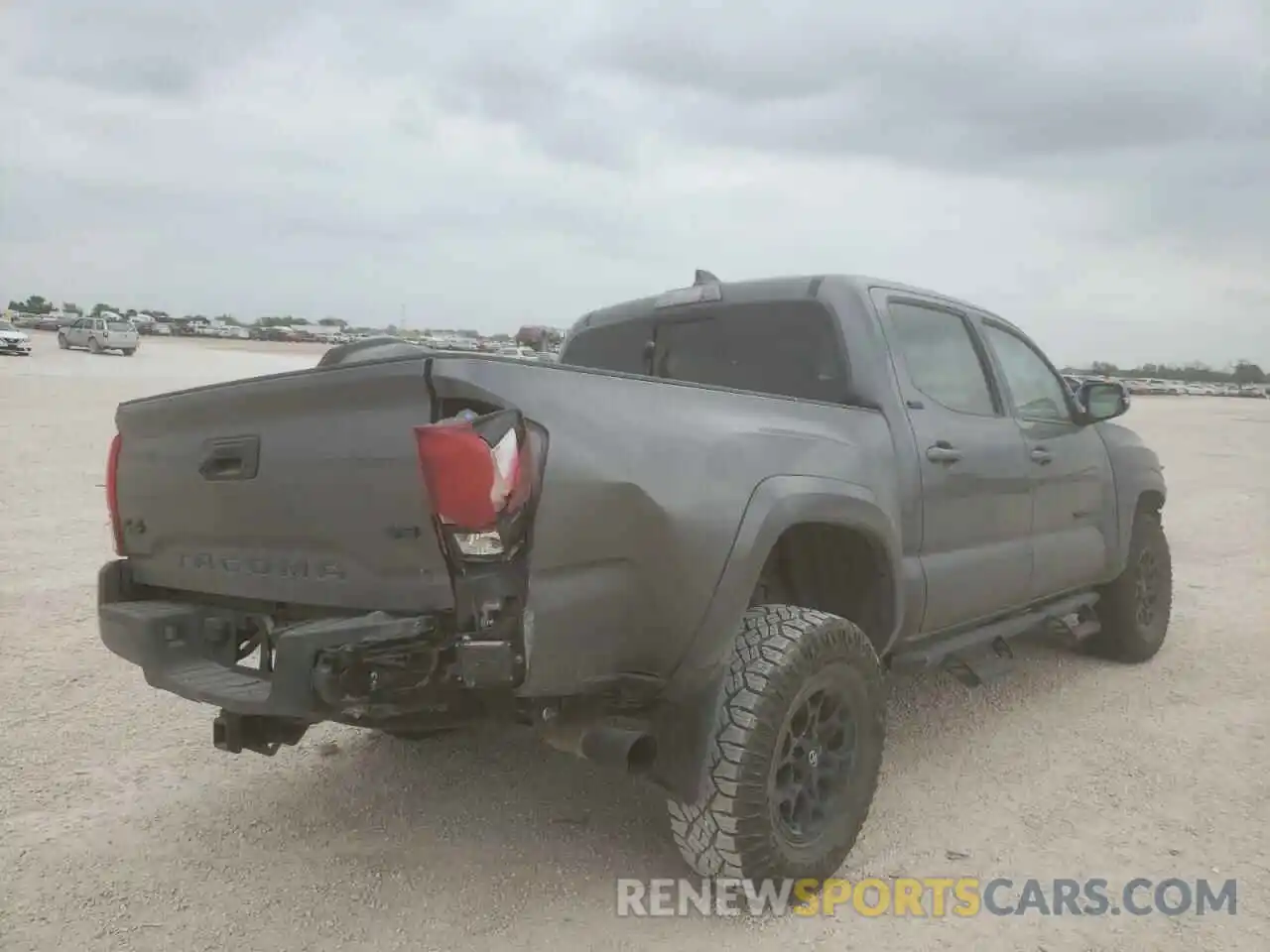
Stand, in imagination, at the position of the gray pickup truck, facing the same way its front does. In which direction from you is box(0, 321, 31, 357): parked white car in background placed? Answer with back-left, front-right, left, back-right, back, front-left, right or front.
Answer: left

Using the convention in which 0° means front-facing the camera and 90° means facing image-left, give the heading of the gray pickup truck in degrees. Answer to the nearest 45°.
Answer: approximately 225°

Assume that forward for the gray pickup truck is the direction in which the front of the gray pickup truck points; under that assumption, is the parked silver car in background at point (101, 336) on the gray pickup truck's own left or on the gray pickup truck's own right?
on the gray pickup truck's own left
